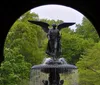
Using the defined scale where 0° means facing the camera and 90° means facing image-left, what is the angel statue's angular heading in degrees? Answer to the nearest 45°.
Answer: approximately 0°
